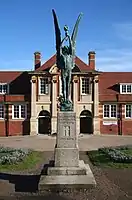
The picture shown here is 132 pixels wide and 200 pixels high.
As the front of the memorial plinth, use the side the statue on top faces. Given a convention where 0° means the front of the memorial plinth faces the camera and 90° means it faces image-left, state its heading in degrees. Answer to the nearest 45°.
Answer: approximately 0°

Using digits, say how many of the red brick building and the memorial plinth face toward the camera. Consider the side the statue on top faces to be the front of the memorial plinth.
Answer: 2

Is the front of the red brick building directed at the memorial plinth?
yes

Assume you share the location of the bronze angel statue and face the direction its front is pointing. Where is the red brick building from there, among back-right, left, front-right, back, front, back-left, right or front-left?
back

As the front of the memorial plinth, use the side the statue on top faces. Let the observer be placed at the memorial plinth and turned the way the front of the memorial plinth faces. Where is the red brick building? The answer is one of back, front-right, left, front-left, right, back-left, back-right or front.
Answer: back
